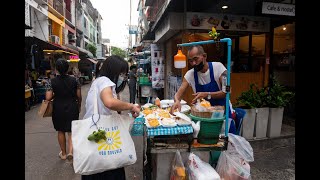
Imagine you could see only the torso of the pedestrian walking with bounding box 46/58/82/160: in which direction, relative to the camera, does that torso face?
away from the camera

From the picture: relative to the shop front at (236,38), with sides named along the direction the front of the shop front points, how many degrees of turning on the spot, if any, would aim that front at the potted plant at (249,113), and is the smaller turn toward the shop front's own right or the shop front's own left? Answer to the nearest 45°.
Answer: approximately 45° to the shop front's own left

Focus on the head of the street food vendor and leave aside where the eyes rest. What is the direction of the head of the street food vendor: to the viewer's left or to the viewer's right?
to the viewer's left

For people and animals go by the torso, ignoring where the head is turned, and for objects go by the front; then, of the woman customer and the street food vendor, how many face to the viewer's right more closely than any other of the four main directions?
1

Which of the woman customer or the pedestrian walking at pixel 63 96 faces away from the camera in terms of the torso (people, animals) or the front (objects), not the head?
the pedestrian walking

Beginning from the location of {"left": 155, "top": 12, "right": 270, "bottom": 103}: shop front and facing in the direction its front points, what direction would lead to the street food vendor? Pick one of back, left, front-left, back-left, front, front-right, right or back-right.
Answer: front-left

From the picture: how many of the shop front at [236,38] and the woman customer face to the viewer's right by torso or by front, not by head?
1

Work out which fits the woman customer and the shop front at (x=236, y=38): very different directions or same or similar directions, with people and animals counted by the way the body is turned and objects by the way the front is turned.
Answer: very different directions

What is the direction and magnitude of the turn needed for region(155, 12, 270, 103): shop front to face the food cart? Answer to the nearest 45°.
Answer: approximately 45° to its left

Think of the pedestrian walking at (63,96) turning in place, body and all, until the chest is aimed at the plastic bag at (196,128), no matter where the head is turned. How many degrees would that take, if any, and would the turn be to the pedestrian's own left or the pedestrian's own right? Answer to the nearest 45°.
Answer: approximately 135° to the pedestrian's own right

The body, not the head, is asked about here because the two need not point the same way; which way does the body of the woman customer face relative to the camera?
to the viewer's right

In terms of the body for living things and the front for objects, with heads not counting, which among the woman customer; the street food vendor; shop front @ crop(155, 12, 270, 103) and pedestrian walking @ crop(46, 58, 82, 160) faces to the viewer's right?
the woman customer

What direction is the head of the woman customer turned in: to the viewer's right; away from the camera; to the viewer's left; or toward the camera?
to the viewer's right

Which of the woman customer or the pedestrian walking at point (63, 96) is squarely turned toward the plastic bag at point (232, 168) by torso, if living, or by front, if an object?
the woman customer
